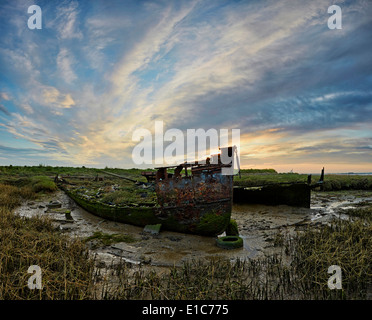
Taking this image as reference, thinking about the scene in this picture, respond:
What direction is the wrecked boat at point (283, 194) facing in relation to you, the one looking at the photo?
facing to the right of the viewer
